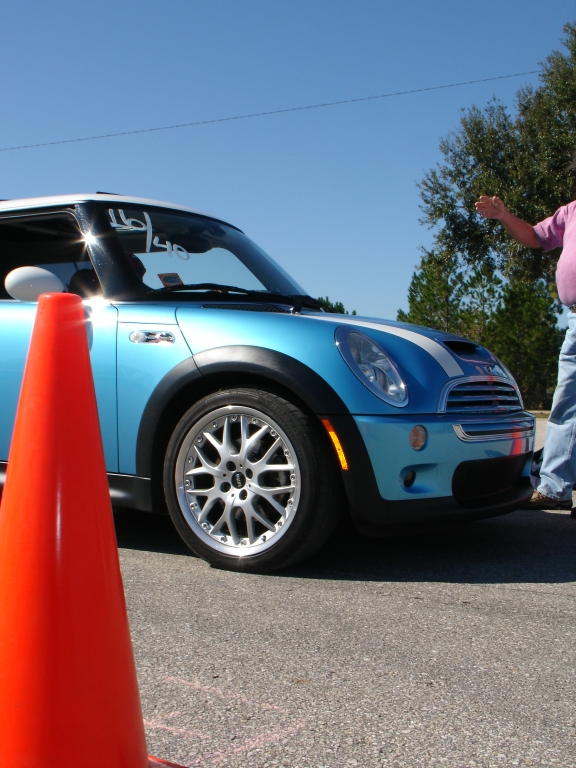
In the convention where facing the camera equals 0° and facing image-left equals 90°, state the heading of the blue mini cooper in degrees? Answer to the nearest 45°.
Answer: approximately 315°

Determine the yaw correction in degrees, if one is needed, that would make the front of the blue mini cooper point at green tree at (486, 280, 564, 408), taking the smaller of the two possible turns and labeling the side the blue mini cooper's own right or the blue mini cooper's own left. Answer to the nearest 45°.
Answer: approximately 135° to the blue mini cooper's own left

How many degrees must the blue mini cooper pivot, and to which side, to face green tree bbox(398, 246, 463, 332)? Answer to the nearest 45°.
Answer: approximately 135° to its left

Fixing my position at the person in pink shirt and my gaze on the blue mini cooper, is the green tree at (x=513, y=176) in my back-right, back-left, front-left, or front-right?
back-right

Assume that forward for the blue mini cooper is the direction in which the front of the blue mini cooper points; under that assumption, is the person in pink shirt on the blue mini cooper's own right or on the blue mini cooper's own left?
on the blue mini cooper's own left

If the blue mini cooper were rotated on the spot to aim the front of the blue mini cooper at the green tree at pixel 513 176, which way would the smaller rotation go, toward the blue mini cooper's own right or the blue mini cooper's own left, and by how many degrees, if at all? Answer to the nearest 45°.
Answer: approximately 135° to the blue mini cooper's own left
